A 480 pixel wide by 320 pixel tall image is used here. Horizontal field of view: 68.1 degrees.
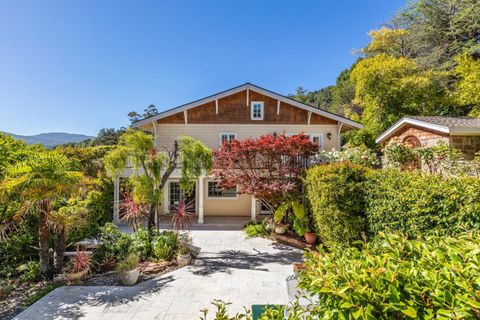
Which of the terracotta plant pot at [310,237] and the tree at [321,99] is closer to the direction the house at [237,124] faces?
the terracotta plant pot

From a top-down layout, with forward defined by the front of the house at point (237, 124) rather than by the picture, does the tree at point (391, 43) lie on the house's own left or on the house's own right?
on the house's own left

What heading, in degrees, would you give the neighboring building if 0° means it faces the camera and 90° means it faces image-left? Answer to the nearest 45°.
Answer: approximately 45°

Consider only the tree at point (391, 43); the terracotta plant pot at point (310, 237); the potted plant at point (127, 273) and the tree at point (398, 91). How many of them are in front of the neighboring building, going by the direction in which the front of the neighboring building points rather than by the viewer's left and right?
2

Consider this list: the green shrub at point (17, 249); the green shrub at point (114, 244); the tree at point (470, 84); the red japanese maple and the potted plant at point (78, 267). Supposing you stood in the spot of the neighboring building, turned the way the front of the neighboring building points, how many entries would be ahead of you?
4

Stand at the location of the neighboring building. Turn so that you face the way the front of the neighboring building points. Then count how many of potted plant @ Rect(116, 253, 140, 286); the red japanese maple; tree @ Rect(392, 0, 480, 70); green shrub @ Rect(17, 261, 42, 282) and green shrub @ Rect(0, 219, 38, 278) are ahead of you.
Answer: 4

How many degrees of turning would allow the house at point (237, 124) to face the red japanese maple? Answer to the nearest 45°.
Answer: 0° — it already faces it

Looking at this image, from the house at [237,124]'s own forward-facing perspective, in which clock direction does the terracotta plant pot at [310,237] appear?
The terracotta plant pot is roughly at 11 o'clock from the house.
